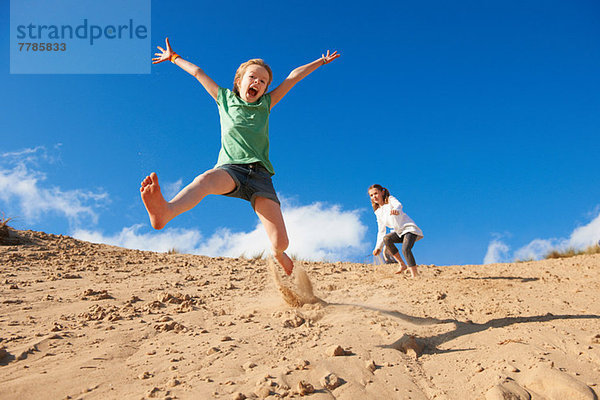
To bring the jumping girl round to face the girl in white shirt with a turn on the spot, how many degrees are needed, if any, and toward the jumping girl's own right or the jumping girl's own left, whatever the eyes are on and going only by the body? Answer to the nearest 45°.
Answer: approximately 135° to the jumping girl's own left

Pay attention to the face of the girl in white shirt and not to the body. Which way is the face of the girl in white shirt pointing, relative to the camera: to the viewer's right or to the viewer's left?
to the viewer's left

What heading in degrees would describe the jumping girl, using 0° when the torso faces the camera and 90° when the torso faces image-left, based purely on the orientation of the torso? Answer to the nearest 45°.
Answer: approximately 0°

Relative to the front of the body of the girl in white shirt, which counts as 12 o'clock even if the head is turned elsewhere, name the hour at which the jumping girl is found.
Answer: The jumping girl is roughly at 11 o'clock from the girl in white shirt.

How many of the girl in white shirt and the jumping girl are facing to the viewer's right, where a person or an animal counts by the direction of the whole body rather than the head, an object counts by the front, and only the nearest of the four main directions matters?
0

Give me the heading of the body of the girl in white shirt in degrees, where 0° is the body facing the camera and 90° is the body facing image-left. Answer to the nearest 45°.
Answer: approximately 45°
